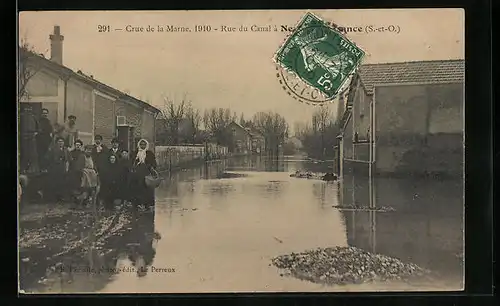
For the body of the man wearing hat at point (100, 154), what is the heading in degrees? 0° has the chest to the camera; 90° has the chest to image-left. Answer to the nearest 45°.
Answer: approximately 0°

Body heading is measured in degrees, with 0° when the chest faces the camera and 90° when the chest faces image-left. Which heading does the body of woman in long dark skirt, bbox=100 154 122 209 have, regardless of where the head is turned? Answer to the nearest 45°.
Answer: approximately 0°
